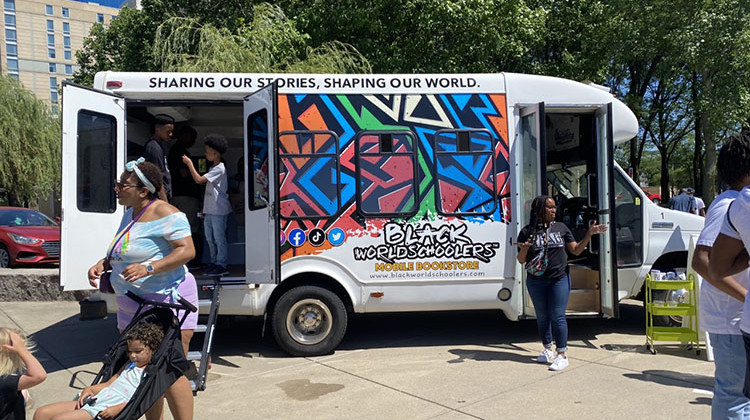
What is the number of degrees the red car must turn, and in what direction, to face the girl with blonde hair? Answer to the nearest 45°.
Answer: approximately 45° to its right

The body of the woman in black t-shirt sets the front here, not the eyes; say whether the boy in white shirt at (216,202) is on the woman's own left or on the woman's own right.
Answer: on the woman's own right

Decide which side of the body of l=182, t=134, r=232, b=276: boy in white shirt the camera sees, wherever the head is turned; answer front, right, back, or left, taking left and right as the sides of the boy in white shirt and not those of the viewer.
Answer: left

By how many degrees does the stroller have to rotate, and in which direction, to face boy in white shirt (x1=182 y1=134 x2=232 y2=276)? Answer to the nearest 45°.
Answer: approximately 135° to its right

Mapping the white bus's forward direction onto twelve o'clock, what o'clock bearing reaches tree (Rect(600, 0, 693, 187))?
The tree is roughly at 10 o'clock from the white bus.

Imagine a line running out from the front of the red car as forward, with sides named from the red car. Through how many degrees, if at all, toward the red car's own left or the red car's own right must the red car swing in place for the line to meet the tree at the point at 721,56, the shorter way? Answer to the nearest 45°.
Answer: approximately 45° to the red car's own left

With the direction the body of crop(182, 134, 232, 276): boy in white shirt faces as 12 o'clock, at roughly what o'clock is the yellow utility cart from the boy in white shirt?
The yellow utility cart is roughly at 7 o'clock from the boy in white shirt.

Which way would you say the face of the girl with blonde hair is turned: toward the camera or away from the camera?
away from the camera

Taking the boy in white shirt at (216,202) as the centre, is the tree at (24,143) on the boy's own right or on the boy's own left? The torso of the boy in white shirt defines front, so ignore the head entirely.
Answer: on the boy's own right

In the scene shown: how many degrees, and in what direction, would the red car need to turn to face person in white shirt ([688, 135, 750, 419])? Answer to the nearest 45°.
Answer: approximately 45° to its right

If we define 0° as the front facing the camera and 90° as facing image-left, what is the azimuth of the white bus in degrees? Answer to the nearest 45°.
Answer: approximately 270°

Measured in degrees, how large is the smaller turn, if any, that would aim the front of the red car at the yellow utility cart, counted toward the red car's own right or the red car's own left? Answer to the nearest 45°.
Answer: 0° — it already faces it

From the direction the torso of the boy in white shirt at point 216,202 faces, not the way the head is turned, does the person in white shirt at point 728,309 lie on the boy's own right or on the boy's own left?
on the boy's own left

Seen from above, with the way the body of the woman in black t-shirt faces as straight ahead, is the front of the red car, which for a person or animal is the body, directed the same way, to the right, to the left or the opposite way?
to the left

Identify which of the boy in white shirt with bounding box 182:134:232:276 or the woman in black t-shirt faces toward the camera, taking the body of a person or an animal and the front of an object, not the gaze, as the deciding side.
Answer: the woman in black t-shirt

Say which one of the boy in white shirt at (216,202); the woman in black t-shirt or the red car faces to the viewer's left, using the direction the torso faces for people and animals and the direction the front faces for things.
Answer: the boy in white shirt
